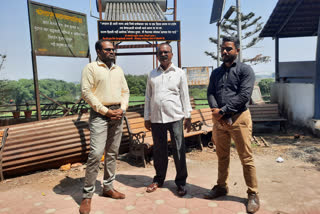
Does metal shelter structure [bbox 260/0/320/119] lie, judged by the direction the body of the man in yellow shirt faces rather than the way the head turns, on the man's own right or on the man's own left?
on the man's own left

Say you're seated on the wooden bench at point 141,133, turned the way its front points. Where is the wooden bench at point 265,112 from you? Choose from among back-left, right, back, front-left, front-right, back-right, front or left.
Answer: left

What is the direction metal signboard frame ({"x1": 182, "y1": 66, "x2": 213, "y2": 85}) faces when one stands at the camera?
facing the viewer

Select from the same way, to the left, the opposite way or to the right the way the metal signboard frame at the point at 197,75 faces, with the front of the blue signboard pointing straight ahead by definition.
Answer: the same way

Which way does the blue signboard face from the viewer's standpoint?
toward the camera

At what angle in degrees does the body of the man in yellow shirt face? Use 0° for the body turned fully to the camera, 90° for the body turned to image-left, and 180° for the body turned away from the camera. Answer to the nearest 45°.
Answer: approximately 315°

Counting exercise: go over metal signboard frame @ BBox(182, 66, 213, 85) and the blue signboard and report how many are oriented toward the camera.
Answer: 2

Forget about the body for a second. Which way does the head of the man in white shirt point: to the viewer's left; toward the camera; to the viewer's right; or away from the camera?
toward the camera

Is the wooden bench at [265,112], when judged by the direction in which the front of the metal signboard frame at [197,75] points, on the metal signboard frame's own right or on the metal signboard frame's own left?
on the metal signboard frame's own left

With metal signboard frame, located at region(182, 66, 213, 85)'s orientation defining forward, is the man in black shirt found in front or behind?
in front

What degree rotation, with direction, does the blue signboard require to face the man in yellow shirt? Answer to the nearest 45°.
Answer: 0° — it already faces them
